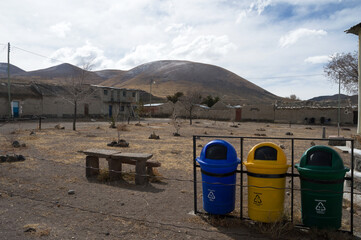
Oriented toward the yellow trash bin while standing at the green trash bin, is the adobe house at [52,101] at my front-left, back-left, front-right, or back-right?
front-right

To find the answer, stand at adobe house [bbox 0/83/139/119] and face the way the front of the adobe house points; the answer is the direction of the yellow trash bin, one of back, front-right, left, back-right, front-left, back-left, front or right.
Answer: front

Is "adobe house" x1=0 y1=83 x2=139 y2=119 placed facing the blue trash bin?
yes

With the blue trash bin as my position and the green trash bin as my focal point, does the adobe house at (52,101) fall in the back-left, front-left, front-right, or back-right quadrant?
back-left

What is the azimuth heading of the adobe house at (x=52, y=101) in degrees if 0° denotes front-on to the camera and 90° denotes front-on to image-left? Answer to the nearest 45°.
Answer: approximately 0°

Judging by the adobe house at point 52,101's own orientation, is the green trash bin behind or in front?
in front
